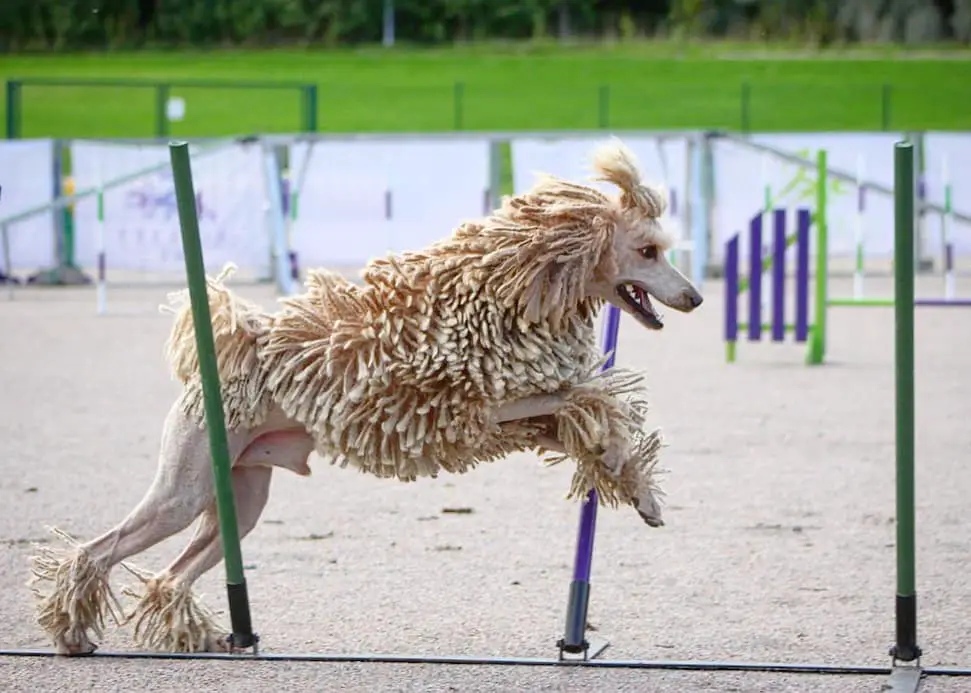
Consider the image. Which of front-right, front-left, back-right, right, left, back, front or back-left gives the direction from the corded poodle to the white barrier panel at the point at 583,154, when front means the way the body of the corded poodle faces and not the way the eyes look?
left

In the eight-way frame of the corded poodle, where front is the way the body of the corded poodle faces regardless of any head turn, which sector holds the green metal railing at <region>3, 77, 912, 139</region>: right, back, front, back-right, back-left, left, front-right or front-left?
left

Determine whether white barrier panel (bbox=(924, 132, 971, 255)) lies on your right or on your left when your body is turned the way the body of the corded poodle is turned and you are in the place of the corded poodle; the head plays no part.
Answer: on your left

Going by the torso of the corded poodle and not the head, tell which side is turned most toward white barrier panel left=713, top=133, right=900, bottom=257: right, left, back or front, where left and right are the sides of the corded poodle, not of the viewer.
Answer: left

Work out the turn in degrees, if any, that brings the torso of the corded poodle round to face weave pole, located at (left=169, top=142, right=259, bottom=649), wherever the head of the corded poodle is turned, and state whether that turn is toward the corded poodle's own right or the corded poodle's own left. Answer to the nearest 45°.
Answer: approximately 180°

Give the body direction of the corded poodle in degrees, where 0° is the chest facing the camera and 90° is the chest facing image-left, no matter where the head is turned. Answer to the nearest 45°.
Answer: approximately 270°

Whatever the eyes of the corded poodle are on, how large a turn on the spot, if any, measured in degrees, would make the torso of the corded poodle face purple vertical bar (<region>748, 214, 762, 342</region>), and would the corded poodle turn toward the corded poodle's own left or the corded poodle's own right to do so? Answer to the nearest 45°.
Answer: approximately 90° to the corded poodle's own left

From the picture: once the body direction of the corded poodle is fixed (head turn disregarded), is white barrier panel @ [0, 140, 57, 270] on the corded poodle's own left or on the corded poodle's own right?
on the corded poodle's own left

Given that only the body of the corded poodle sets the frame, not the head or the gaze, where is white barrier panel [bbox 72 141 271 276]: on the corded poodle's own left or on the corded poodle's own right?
on the corded poodle's own left

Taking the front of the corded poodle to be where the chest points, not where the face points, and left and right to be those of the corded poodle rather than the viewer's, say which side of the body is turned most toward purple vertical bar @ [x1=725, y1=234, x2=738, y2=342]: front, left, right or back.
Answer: left

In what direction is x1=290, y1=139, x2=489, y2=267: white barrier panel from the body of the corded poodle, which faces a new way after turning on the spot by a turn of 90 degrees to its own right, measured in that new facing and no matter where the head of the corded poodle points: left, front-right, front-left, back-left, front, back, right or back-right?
back

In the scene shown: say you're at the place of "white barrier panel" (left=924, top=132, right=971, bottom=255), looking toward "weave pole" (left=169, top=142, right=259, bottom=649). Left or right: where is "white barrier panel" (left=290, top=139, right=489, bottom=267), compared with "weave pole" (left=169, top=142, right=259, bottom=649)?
right

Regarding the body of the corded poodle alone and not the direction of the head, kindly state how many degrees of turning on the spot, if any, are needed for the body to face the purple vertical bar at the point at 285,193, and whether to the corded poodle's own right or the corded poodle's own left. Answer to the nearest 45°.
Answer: approximately 90° to the corded poodle's own left
